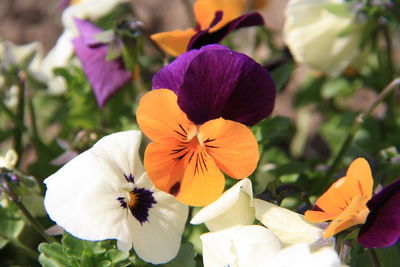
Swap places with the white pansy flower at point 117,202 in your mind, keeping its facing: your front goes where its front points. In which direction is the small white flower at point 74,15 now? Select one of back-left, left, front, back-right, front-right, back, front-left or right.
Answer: back

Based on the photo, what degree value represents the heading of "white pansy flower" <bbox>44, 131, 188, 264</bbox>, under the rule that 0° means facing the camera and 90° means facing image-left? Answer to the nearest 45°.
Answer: approximately 0°
